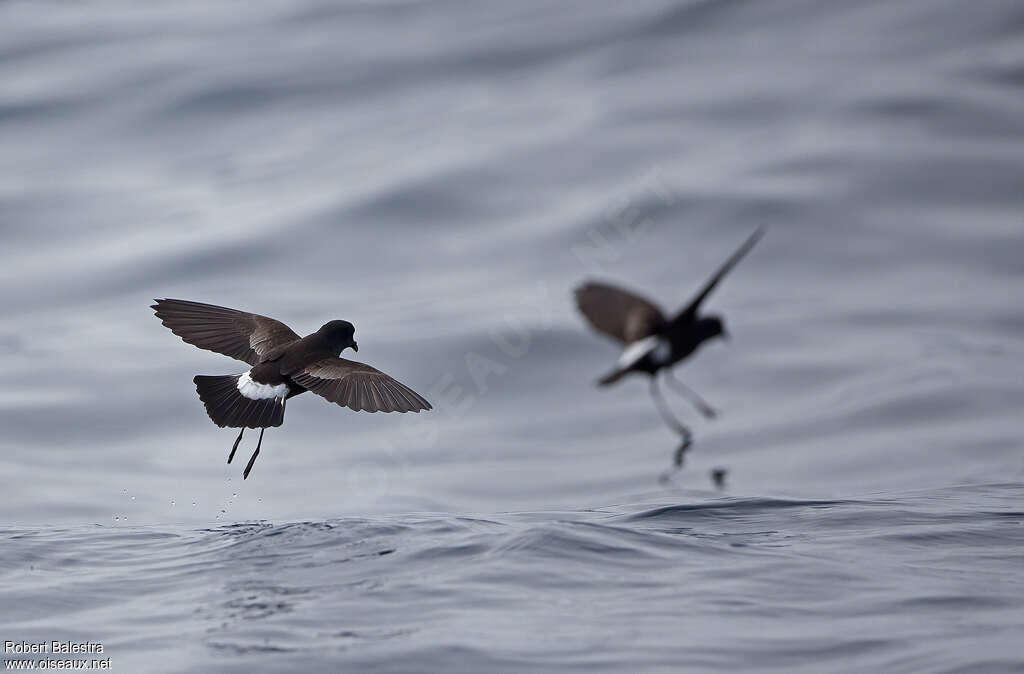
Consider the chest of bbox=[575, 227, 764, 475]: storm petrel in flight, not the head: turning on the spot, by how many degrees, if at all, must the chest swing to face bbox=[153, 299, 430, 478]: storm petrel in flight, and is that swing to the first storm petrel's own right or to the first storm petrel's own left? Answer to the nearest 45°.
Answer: approximately 135° to the first storm petrel's own left

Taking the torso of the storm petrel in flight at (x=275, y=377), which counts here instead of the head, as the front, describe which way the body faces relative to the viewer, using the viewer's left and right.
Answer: facing away from the viewer and to the right of the viewer

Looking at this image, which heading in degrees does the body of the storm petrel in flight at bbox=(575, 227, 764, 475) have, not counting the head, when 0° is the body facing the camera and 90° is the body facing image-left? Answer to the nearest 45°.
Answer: approximately 270°
